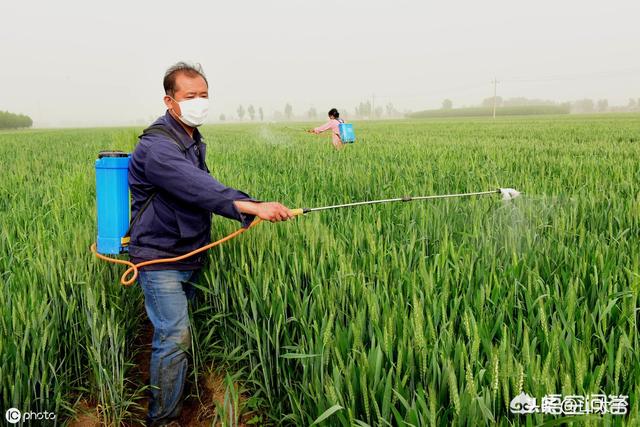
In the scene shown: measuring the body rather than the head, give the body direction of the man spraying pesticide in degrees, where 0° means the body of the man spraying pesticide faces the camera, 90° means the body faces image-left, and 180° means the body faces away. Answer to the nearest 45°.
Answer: approximately 270°

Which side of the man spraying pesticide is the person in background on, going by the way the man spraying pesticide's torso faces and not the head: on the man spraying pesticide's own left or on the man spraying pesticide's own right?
on the man spraying pesticide's own left

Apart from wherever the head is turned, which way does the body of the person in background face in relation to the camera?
to the viewer's left

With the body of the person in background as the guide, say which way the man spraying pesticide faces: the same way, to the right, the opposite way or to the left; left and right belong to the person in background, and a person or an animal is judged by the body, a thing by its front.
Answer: the opposite way

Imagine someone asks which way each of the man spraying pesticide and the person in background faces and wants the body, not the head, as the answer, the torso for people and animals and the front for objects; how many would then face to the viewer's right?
1

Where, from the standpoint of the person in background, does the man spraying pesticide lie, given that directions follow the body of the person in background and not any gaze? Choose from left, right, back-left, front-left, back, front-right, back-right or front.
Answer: left
